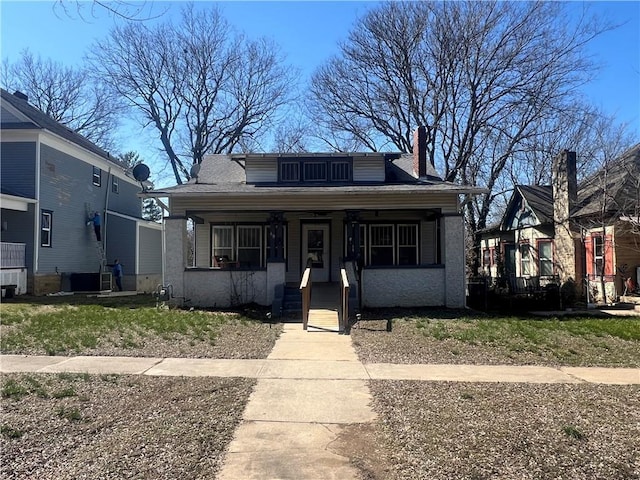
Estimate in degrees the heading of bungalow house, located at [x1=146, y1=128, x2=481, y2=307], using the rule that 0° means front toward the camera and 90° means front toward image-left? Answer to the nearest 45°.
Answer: approximately 0°

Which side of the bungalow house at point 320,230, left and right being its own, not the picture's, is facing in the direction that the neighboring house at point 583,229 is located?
left

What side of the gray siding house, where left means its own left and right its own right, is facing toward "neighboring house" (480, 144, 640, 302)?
left

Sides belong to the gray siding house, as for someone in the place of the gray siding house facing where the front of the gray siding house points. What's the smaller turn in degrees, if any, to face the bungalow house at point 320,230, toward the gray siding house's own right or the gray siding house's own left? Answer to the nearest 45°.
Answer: approximately 90° to the gray siding house's own left

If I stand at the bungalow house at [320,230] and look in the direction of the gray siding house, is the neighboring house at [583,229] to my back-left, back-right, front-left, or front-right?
back-right

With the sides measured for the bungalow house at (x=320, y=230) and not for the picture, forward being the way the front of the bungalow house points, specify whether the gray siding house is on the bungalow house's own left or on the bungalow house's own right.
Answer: on the bungalow house's own right
